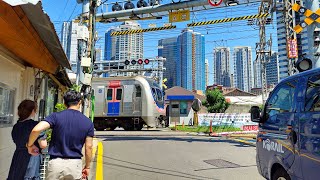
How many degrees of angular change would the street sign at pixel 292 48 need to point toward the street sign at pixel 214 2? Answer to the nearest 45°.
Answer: approximately 90° to its right

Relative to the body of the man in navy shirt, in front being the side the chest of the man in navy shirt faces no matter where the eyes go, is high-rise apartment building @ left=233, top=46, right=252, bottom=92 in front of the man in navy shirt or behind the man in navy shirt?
in front

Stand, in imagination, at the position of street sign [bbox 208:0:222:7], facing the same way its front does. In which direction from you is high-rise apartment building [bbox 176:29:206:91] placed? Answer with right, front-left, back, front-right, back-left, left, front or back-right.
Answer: back

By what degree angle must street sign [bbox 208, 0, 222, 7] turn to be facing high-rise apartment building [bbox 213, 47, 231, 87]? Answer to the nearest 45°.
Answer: approximately 180°

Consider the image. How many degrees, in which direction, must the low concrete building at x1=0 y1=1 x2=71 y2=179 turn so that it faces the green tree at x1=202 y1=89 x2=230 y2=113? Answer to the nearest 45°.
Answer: approximately 45° to its left

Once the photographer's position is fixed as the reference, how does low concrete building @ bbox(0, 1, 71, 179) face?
facing to the right of the viewer

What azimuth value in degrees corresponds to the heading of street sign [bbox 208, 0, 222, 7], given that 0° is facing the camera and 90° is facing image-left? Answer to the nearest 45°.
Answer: approximately 0°

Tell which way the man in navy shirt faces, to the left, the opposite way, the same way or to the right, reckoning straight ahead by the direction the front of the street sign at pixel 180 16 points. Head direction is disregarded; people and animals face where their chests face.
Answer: the opposite way

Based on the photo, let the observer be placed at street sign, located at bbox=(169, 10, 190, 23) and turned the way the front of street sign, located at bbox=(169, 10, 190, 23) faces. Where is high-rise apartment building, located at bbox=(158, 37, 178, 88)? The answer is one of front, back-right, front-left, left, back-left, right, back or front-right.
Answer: back

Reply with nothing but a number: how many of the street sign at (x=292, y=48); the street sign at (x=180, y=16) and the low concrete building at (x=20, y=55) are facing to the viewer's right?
1

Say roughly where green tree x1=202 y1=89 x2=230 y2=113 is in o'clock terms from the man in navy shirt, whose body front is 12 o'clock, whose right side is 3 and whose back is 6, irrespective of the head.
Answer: The green tree is roughly at 1 o'clock from the man in navy shirt.

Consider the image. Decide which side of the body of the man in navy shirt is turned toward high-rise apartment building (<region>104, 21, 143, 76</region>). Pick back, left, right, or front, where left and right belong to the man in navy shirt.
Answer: front

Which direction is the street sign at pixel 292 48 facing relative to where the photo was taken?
toward the camera

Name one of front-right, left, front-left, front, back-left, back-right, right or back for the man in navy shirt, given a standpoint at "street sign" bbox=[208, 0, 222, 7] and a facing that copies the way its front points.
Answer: front

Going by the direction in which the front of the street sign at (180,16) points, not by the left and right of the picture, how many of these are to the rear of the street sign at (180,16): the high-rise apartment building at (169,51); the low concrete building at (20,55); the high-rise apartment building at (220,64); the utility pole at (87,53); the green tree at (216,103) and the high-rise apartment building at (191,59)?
4

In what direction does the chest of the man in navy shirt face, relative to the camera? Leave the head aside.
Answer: away from the camera

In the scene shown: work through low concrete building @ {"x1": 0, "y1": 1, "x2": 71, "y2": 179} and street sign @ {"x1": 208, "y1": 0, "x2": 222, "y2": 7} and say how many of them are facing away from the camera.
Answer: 0

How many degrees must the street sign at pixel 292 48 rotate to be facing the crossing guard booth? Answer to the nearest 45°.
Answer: approximately 135° to its right
